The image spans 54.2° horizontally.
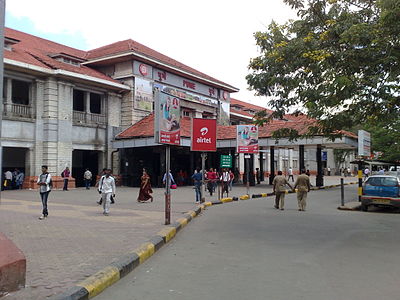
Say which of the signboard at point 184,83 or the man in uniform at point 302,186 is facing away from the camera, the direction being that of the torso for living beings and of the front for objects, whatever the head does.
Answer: the man in uniform

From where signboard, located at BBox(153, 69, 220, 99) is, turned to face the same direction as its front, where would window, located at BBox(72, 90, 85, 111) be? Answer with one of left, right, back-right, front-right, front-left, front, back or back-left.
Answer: right

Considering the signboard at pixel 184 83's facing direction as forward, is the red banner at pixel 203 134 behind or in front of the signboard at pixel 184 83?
in front

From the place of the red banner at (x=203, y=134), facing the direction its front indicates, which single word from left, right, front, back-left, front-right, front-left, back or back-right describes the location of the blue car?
left

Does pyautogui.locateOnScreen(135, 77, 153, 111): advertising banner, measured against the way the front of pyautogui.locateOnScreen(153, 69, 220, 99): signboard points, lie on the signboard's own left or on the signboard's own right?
on the signboard's own right
